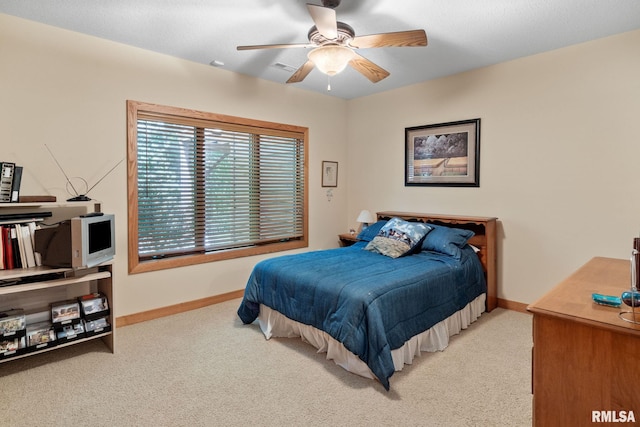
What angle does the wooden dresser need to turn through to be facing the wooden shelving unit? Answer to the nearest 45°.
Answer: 0° — it already faces it

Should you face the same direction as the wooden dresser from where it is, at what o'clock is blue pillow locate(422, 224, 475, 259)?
The blue pillow is roughly at 2 o'clock from the wooden dresser.

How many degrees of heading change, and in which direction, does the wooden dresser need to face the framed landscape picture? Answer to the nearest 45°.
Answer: approximately 45° to its right

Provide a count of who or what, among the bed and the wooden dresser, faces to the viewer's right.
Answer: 0

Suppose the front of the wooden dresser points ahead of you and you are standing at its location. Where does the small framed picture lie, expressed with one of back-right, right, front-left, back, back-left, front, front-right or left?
front-right

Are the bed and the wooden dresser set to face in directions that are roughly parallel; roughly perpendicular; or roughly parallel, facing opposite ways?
roughly perpendicular

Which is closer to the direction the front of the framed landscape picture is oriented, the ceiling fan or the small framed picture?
the ceiling fan

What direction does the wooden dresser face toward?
to the viewer's left

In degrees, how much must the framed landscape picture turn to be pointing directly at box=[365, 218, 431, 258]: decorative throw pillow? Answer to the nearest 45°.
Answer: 0° — it already faces it

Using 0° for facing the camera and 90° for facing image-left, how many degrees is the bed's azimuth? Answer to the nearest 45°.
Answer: approximately 45°

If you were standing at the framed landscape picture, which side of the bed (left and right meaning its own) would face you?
back

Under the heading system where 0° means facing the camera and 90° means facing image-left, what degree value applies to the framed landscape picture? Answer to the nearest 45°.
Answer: approximately 45°
